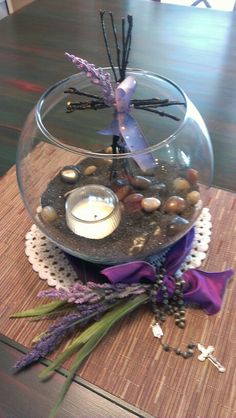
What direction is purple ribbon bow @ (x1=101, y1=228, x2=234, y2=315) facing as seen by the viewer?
toward the camera

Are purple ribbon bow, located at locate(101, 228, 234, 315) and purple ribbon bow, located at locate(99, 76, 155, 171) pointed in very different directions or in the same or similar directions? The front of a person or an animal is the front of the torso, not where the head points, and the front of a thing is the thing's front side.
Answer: same or similar directions

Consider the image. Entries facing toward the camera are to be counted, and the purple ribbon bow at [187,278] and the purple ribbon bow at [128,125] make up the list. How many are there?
2

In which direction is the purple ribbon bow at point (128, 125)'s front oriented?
toward the camera
